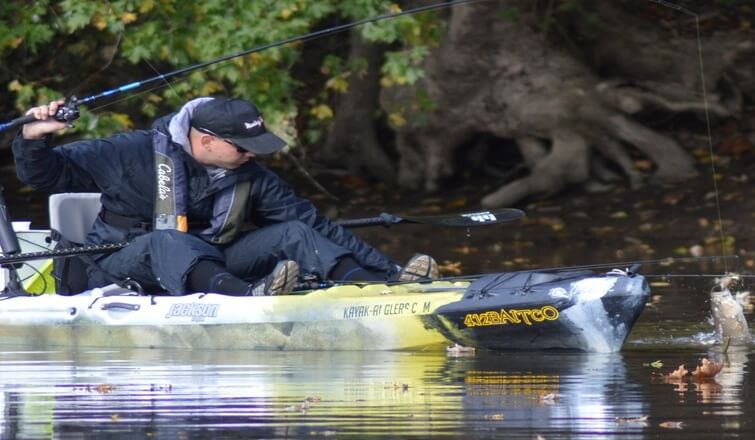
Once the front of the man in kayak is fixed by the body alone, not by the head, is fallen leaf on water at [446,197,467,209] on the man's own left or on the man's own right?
on the man's own left

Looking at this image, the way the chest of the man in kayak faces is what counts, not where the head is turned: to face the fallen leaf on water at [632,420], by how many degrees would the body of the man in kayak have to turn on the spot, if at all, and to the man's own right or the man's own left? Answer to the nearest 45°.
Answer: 0° — they already face it

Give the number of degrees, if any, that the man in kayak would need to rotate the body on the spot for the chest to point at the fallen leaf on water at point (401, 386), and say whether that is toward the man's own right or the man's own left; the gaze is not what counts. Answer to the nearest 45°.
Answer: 0° — they already face it

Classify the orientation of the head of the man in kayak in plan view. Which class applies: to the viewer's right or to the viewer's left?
to the viewer's right

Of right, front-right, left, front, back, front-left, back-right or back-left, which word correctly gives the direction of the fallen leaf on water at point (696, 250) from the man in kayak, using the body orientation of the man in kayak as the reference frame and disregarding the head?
left

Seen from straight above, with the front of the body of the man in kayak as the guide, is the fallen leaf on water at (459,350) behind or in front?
in front

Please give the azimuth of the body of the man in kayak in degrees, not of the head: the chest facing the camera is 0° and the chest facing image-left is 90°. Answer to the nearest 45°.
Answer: approximately 315°
